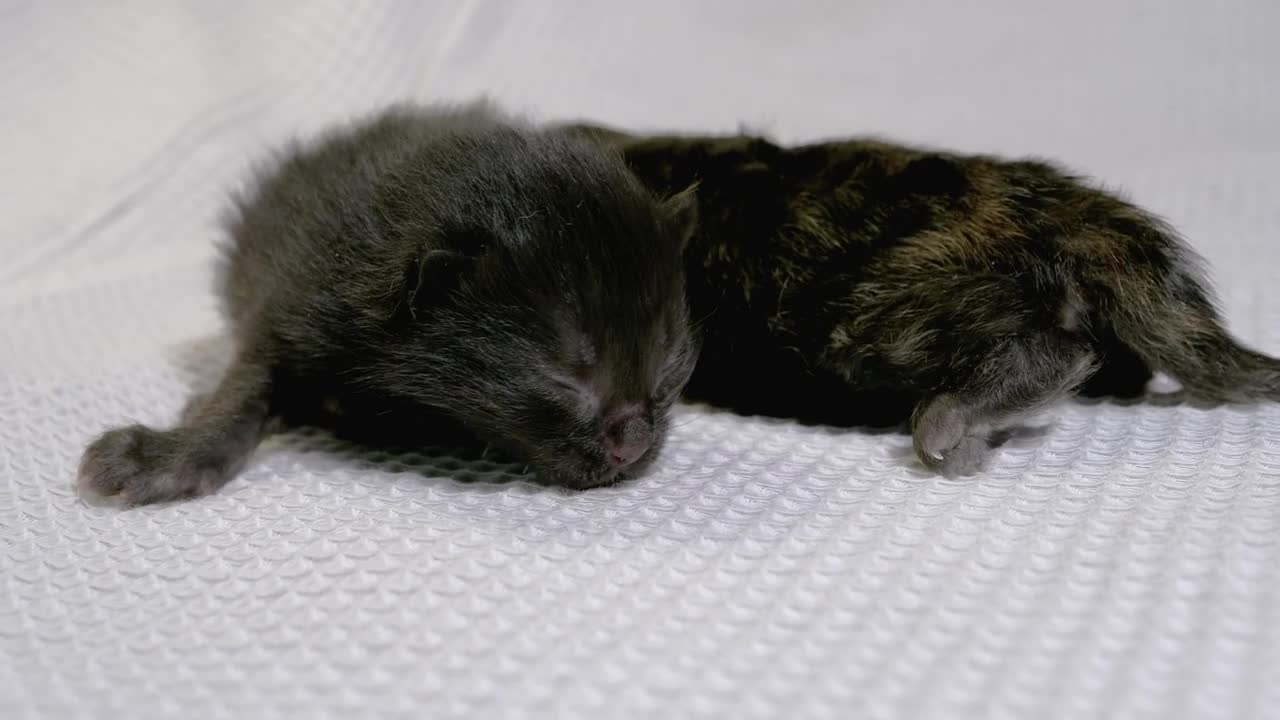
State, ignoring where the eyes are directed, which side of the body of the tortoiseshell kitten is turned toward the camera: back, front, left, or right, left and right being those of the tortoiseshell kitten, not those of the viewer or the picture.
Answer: left

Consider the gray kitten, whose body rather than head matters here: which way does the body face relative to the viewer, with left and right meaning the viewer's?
facing the viewer and to the right of the viewer
